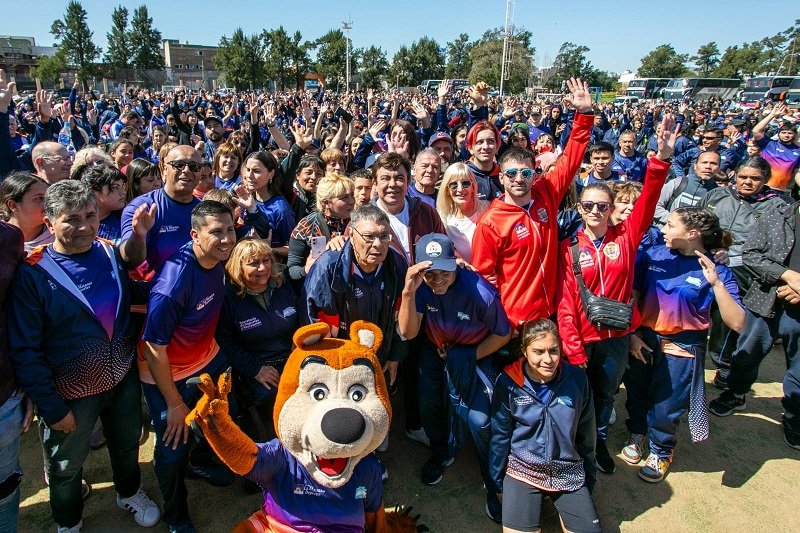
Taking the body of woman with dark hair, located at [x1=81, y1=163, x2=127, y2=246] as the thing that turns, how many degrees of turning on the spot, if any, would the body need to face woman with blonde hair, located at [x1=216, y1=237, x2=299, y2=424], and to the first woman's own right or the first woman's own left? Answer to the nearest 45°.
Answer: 0° — they already face them

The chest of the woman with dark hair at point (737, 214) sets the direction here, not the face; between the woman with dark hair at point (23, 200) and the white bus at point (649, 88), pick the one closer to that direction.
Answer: the woman with dark hair

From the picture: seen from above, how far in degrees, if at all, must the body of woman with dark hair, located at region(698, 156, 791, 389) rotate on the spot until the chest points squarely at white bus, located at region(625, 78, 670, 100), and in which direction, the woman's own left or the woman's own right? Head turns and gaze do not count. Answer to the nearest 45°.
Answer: approximately 135° to the woman's own right

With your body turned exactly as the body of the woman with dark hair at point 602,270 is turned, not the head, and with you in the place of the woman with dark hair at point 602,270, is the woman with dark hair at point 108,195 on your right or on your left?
on your right

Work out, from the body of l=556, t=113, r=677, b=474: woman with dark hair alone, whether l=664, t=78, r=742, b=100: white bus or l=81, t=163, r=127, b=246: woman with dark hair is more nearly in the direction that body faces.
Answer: the woman with dark hair

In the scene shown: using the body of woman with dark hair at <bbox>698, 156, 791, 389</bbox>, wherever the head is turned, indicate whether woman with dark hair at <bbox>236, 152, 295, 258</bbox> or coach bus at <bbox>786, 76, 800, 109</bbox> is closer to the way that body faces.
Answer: the woman with dark hair

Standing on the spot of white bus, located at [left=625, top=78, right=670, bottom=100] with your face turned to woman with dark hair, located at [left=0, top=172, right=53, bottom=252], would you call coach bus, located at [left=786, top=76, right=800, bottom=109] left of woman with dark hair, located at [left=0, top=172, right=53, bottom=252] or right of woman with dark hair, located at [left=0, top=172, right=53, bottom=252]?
left

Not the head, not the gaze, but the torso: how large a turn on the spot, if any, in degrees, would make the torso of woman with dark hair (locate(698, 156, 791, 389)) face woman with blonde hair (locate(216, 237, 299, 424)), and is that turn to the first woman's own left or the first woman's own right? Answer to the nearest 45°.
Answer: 0° — they already face them
